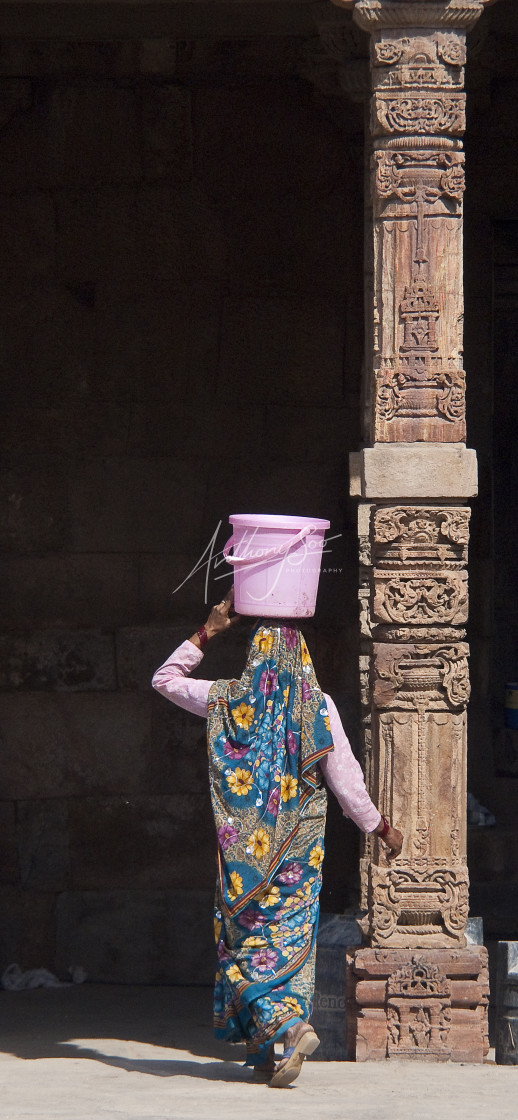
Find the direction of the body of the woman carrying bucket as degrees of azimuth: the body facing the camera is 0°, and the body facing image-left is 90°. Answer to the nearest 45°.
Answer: approximately 180°
